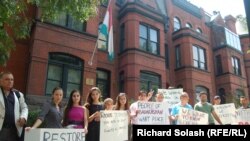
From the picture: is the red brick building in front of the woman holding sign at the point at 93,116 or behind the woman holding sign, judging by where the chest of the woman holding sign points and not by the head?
behind

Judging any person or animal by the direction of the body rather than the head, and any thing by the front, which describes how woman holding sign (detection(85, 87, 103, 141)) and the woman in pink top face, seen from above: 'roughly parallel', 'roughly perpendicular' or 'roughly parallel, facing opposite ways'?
roughly parallel

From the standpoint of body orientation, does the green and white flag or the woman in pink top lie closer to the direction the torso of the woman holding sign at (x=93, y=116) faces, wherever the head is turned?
the woman in pink top

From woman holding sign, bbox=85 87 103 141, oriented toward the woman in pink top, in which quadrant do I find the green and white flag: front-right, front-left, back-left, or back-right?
back-right

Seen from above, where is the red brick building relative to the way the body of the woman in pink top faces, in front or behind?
behind

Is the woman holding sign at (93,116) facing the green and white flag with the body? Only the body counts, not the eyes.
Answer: no

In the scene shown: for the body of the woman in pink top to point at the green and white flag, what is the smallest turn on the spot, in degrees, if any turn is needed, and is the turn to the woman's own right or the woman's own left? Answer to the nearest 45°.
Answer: approximately 180°

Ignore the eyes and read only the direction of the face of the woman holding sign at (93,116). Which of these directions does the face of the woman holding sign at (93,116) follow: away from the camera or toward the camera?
toward the camera

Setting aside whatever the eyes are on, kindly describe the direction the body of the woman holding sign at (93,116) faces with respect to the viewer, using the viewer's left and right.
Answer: facing the viewer

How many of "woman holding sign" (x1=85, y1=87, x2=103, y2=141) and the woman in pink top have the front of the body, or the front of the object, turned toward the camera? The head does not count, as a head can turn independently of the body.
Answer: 2
